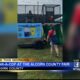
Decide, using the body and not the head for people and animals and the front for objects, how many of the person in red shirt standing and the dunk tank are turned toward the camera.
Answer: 1

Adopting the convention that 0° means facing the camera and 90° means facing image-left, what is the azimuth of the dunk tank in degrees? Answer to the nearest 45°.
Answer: approximately 0°
